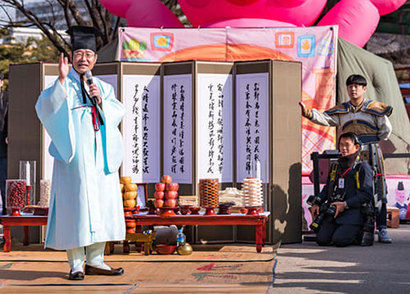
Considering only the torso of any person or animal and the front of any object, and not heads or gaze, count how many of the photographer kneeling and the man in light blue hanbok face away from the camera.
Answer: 0

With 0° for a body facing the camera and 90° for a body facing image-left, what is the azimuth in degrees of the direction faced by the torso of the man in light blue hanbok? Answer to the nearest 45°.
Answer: approximately 315°

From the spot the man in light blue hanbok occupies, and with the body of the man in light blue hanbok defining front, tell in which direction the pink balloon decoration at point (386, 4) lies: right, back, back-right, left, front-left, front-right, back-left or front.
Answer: left

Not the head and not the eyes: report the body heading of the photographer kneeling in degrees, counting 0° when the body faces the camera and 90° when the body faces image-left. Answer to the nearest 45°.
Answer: approximately 45°

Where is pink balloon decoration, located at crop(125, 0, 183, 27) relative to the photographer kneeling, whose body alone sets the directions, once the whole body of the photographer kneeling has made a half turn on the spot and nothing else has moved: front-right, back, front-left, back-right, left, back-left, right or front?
left

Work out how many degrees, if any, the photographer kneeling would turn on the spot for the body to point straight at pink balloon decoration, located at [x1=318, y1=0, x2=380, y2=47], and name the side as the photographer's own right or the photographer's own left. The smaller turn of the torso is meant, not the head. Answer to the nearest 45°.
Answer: approximately 135° to the photographer's own right
